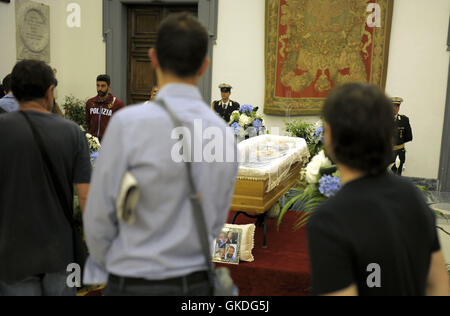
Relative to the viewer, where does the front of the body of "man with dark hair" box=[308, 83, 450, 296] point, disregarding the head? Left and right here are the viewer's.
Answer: facing away from the viewer and to the left of the viewer

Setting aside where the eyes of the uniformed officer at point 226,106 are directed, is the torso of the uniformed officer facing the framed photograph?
yes

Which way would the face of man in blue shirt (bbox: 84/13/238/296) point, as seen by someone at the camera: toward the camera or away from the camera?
away from the camera

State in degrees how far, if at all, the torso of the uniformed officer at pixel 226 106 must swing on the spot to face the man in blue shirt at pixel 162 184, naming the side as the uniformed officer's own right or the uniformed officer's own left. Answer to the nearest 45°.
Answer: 0° — they already face them

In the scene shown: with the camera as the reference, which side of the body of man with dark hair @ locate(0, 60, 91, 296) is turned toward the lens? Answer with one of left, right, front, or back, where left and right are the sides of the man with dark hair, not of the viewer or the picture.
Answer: back

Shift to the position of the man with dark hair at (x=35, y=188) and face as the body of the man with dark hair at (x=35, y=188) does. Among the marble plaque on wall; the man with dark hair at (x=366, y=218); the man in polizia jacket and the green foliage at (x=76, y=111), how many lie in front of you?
3

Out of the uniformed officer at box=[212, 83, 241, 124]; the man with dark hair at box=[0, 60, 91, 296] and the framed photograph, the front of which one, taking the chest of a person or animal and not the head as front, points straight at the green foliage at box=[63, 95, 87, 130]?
the man with dark hair

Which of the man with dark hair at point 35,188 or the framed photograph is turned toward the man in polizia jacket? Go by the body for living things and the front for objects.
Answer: the man with dark hair

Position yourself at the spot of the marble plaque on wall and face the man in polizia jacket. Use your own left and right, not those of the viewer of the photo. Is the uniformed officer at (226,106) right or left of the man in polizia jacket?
left

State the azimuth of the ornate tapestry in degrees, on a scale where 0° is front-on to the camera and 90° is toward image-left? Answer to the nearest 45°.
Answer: approximately 0°
